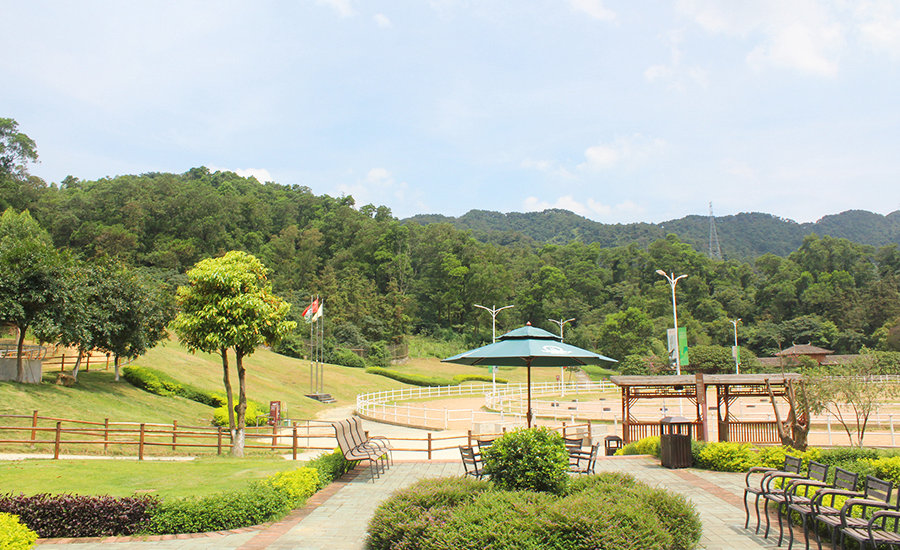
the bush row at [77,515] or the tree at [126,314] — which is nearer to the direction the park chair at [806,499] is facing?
the bush row

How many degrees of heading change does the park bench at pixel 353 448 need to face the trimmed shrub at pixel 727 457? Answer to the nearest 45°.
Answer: approximately 45° to its left

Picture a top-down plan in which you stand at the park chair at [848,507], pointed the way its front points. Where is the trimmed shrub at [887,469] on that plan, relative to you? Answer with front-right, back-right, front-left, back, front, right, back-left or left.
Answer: back-right

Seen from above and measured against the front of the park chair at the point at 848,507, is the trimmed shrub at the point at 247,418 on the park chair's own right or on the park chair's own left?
on the park chair's own right

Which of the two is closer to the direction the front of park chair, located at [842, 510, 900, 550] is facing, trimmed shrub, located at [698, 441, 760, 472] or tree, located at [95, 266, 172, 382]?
the tree

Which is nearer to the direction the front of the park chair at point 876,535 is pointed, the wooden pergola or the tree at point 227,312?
the tree

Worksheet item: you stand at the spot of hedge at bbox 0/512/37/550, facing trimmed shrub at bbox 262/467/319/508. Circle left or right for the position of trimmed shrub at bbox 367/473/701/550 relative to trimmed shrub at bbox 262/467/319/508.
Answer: right
